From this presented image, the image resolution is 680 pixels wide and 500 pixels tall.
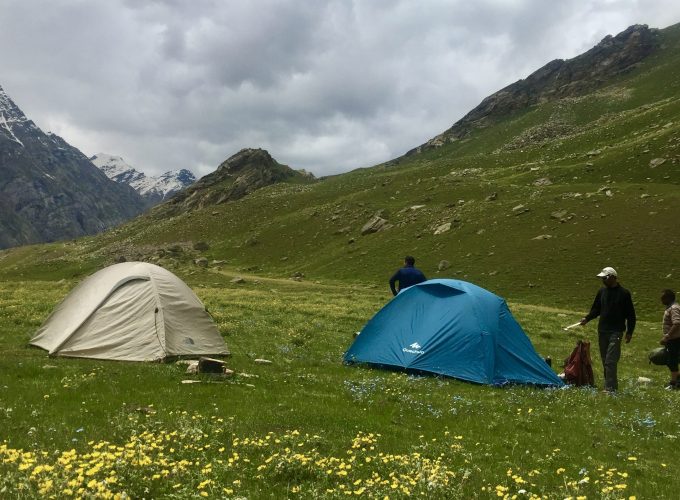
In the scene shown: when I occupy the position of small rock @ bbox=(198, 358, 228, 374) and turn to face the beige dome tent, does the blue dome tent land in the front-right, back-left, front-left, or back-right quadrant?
back-right

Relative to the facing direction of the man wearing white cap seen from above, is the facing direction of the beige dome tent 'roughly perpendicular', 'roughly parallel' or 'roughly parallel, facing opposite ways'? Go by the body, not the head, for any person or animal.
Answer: roughly perpendicular

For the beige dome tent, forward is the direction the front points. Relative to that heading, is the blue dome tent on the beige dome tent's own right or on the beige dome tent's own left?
on the beige dome tent's own left

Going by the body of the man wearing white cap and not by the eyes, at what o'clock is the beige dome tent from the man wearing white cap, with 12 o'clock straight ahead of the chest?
The beige dome tent is roughly at 1 o'clock from the man wearing white cap.

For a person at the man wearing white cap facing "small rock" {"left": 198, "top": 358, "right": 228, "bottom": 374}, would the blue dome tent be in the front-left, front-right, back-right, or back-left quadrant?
front-right

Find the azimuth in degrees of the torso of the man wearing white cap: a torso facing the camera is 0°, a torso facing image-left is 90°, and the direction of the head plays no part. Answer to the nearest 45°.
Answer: approximately 45°

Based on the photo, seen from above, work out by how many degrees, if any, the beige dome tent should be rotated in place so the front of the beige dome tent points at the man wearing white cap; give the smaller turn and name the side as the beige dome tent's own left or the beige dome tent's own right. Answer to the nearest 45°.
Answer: approximately 45° to the beige dome tent's own left

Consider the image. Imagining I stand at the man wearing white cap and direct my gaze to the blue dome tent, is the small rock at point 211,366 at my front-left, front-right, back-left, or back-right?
front-left

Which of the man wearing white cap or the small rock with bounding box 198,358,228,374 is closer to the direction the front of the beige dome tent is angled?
the small rock

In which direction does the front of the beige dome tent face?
toward the camera
